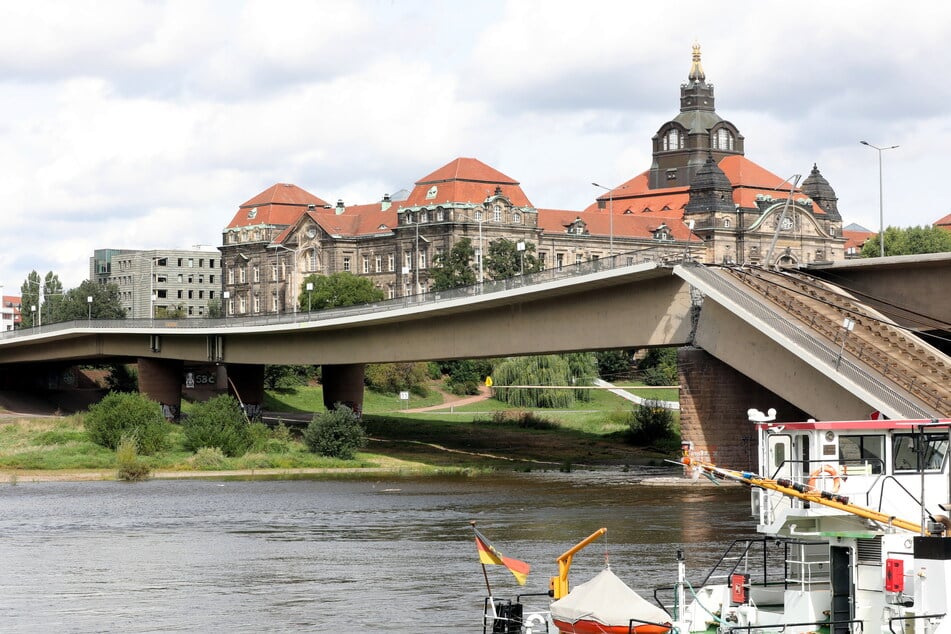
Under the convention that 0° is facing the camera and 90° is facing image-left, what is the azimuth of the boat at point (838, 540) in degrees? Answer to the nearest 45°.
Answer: approximately 270°
